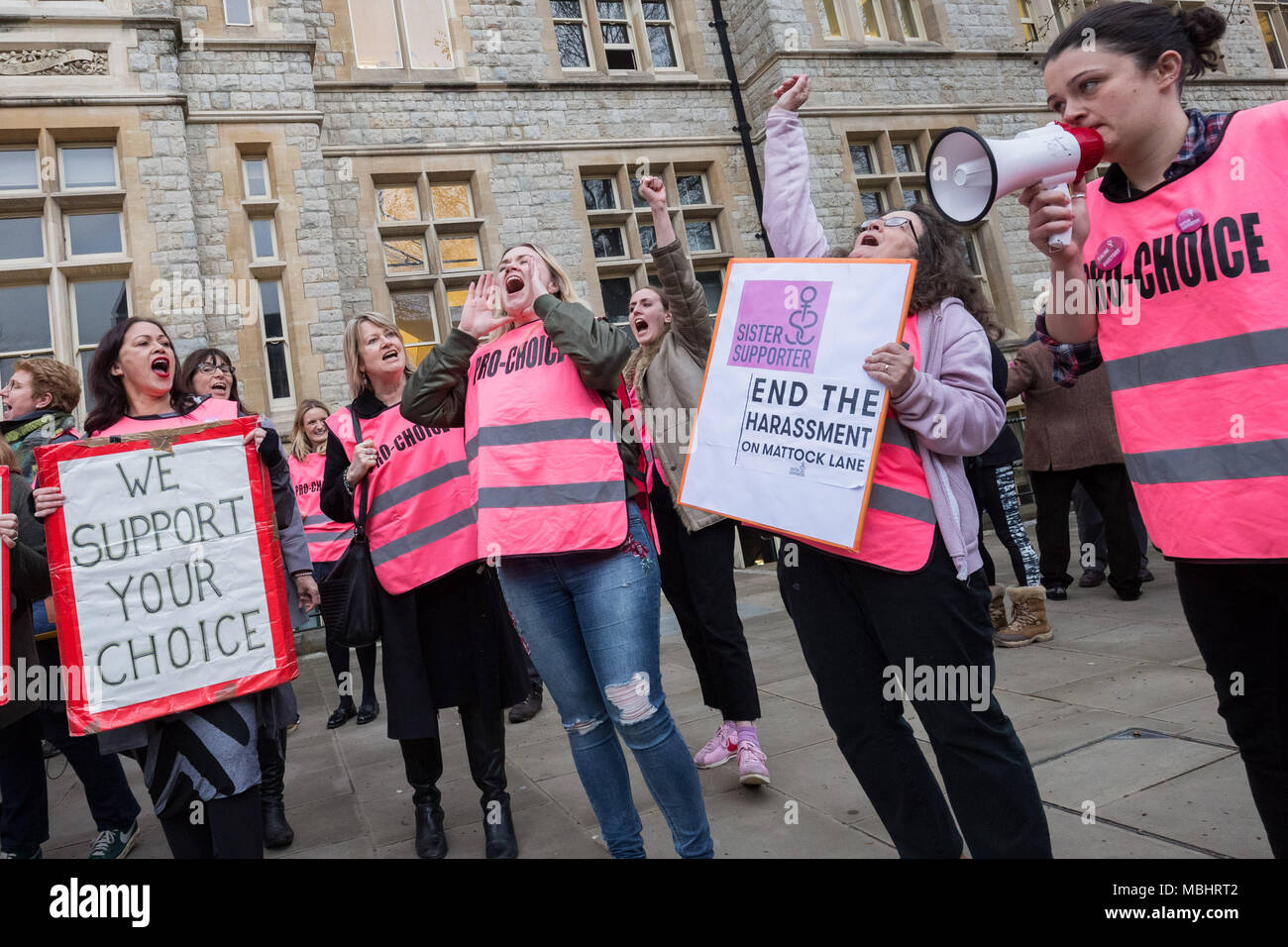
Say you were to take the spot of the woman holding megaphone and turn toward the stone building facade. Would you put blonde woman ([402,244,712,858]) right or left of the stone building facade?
left

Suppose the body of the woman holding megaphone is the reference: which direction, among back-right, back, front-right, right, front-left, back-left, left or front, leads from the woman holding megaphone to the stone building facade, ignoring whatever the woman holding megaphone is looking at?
right

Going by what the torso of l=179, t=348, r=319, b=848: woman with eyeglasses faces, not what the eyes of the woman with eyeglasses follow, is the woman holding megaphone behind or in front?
in front

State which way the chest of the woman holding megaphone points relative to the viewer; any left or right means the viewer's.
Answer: facing the viewer and to the left of the viewer

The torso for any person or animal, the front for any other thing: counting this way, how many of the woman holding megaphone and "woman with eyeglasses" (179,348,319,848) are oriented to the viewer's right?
0

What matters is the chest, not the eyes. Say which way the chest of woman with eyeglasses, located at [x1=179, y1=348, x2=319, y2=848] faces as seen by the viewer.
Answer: toward the camera

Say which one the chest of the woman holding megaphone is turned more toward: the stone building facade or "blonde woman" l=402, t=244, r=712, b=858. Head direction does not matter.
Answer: the blonde woman

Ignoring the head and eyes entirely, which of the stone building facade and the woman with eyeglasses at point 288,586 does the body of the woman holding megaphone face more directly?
the woman with eyeglasses

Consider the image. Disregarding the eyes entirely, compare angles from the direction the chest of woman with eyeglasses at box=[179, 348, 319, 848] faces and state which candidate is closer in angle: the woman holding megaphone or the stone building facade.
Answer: the woman holding megaphone

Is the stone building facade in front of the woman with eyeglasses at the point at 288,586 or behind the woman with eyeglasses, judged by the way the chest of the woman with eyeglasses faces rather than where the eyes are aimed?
behind

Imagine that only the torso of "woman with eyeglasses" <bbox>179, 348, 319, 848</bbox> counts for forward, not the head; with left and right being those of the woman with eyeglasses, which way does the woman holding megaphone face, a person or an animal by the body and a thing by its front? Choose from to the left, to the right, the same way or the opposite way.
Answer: to the right

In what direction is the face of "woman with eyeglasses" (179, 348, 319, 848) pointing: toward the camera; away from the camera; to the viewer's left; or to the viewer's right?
toward the camera
